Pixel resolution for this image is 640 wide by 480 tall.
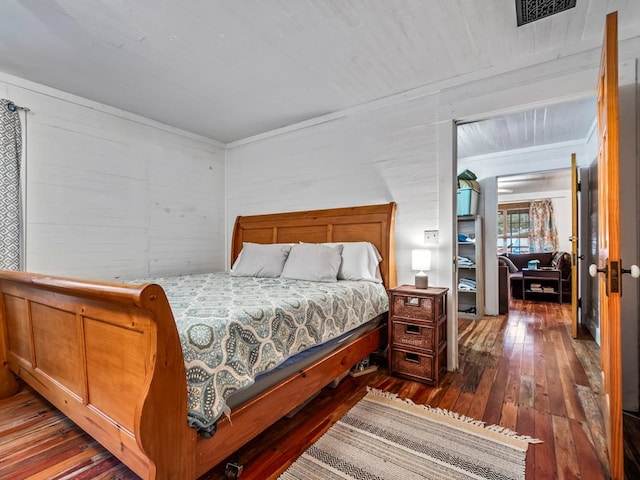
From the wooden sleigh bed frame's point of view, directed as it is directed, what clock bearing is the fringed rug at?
The fringed rug is roughly at 8 o'clock from the wooden sleigh bed frame.

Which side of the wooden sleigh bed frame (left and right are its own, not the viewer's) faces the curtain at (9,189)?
right

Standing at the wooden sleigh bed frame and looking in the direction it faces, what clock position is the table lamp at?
The table lamp is roughly at 7 o'clock from the wooden sleigh bed frame.

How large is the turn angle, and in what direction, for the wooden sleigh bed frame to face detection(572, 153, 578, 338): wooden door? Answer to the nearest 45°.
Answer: approximately 135° to its left

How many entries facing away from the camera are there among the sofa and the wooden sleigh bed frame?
0

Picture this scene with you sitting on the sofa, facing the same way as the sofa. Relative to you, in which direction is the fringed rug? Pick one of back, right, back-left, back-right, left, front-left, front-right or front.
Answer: front

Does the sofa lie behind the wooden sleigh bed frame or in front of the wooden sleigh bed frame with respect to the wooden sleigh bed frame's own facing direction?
behind

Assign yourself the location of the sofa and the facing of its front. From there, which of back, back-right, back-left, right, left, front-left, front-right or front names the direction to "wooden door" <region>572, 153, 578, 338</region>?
front

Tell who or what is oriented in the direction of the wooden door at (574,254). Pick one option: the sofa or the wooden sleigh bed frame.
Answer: the sofa

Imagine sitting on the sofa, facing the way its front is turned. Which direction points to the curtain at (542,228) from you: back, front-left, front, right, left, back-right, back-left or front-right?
back

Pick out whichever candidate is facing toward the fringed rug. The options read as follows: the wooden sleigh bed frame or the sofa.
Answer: the sofa

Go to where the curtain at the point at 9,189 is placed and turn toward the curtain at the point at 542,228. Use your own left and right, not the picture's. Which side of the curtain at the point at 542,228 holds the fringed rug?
right

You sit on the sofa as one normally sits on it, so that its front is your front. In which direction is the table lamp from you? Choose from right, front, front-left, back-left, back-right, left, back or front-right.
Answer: front

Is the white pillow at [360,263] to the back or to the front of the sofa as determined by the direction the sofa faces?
to the front

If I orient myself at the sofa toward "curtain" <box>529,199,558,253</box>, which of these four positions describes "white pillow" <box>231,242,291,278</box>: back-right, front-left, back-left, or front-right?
back-left

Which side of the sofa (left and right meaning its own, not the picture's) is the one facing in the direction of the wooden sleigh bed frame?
front

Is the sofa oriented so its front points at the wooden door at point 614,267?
yes

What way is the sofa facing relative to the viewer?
toward the camera
